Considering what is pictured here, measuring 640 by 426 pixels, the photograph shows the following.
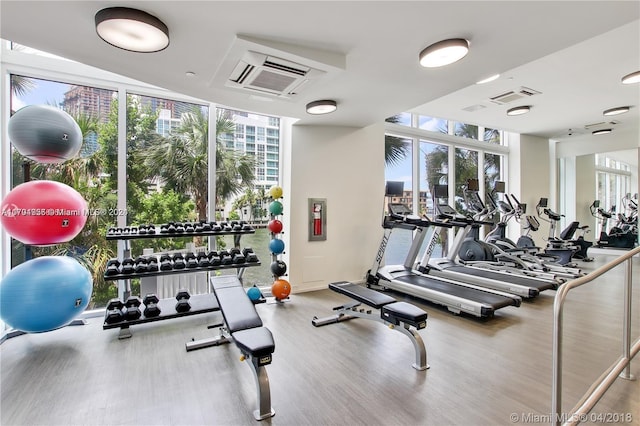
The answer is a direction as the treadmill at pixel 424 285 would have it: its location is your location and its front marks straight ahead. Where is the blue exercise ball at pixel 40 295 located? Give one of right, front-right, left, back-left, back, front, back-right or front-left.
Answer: left

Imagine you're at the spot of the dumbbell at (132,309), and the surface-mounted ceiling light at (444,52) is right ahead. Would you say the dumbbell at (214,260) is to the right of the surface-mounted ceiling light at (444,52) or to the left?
left

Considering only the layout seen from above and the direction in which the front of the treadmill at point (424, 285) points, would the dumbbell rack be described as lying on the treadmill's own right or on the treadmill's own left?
on the treadmill's own left

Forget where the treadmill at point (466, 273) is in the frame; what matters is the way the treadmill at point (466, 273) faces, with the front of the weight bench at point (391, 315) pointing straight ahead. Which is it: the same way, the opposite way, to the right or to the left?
the opposite way

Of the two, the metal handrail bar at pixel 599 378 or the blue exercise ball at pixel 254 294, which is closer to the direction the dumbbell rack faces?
the metal handrail bar

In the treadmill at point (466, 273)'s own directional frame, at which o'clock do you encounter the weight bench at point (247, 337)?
The weight bench is roughly at 8 o'clock from the treadmill.

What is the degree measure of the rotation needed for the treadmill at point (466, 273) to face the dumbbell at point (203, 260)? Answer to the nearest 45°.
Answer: approximately 90° to its left

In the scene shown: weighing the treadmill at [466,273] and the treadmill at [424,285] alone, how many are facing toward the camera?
0

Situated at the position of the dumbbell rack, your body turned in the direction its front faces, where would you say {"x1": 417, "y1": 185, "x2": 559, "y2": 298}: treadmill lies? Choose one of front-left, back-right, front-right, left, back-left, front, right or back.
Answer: front-left

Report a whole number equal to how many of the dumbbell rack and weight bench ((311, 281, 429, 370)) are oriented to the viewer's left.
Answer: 0

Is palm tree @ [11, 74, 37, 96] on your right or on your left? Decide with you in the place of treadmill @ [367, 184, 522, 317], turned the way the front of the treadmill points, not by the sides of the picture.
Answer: on your left

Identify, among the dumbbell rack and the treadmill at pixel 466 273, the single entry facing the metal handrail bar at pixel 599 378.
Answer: the dumbbell rack

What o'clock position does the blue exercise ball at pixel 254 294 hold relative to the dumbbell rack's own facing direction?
The blue exercise ball is roughly at 10 o'clock from the dumbbell rack.

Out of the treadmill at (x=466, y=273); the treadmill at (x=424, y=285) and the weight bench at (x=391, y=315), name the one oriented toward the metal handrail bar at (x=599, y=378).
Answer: the weight bench

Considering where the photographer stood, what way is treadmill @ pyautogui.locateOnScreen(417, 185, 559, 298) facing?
facing away from the viewer and to the left of the viewer

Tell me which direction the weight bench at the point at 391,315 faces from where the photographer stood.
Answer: facing the viewer and to the right of the viewer
